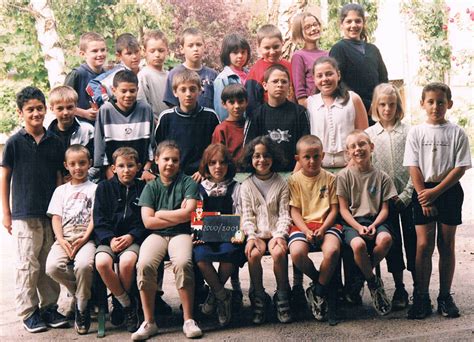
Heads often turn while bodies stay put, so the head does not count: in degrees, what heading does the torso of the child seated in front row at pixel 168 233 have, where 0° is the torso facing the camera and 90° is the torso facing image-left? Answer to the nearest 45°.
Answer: approximately 0°

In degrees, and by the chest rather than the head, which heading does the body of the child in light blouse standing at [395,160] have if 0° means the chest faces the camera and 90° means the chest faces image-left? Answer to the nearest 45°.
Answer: approximately 0°

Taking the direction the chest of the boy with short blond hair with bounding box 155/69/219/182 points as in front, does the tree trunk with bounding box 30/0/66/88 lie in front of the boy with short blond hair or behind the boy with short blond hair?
behind

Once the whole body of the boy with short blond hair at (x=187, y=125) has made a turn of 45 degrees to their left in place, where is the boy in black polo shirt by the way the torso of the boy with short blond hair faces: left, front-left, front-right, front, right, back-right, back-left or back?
back-right

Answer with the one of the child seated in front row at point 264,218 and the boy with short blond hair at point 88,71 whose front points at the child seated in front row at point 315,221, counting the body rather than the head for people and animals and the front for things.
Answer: the boy with short blond hair

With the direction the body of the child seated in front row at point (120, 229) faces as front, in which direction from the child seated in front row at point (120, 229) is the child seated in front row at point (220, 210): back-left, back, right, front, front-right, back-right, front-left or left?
left

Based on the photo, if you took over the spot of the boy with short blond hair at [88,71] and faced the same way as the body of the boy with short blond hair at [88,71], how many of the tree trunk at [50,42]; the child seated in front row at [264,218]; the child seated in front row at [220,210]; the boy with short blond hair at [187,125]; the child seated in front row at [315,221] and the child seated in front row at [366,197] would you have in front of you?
5
